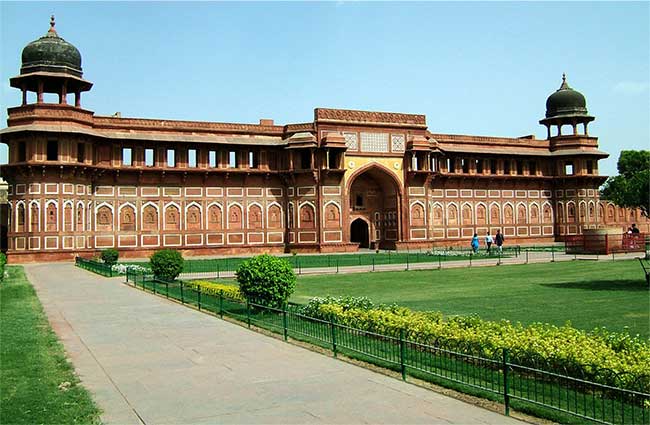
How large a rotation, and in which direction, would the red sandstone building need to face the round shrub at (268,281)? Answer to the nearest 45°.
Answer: approximately 45° to its right

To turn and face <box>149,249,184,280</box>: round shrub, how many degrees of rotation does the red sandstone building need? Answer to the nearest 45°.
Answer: approximately 45° to its right

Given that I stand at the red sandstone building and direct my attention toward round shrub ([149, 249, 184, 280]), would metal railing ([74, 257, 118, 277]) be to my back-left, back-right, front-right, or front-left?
front-right

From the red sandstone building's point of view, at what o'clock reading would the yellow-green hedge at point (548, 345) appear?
The yellow-green hedge is roughly at 1 o'clock from the red sandstone building.

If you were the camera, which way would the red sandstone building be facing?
facing the viewer and to the right of the viewer

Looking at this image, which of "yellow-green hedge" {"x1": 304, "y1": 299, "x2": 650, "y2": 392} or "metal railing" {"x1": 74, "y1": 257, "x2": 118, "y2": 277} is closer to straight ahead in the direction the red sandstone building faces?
the yellow-green hedge

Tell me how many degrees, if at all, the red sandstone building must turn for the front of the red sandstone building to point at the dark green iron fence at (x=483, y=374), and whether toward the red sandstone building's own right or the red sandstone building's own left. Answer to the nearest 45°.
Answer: approximately 45° to the red sandstone building's own right

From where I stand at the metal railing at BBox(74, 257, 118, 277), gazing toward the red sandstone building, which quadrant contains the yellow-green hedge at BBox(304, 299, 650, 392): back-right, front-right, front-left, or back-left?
back-right

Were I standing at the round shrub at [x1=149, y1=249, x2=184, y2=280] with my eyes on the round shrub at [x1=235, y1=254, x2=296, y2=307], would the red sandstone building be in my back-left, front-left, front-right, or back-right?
back-left
